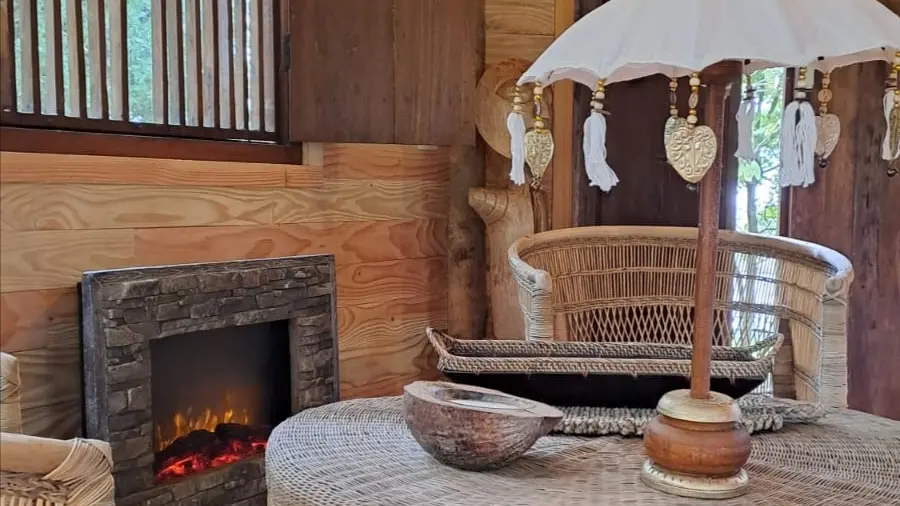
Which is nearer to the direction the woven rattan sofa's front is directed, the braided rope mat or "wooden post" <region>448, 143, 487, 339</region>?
the braided rope mat

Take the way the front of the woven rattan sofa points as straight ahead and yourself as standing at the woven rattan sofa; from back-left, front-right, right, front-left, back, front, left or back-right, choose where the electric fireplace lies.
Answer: front-right

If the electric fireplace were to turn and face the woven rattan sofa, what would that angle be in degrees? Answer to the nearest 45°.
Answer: approximately 45° to its left

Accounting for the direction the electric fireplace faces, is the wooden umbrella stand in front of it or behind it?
in front

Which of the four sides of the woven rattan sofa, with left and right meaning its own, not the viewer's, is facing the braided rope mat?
front

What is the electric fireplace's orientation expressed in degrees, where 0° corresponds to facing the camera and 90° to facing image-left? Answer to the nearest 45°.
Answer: approximately 315°

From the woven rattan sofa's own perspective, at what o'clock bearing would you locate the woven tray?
The woven tray is roughly at 12 o'clock from the woven rattan sofa.

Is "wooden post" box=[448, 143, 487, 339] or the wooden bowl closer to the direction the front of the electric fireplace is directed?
the wooden bowl

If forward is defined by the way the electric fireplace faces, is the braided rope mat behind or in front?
in front

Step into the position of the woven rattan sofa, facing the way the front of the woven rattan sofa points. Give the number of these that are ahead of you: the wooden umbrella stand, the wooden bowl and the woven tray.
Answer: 3

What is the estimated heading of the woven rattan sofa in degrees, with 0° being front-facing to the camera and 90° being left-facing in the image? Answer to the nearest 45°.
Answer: approximately 0°
